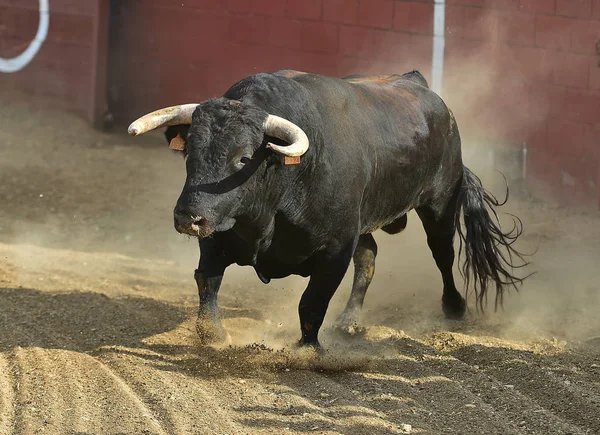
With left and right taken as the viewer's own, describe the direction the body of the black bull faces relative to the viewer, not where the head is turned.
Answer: facing the viewer and to the left of the viewer

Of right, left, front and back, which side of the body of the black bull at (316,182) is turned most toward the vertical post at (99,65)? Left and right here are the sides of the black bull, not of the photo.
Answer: right

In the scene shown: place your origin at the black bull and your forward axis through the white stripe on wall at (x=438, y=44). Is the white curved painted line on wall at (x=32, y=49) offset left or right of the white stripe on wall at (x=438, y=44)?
left

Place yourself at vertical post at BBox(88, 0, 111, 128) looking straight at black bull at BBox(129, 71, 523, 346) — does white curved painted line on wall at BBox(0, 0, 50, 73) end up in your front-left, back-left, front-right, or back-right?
back-right

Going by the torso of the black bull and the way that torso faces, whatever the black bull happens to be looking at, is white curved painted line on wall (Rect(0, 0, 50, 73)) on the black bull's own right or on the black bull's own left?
on the black bull's own right

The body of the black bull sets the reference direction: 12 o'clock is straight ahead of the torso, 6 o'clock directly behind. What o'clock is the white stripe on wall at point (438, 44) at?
The white stripe on wall is roughly at 5 o'clock from the black bull.
